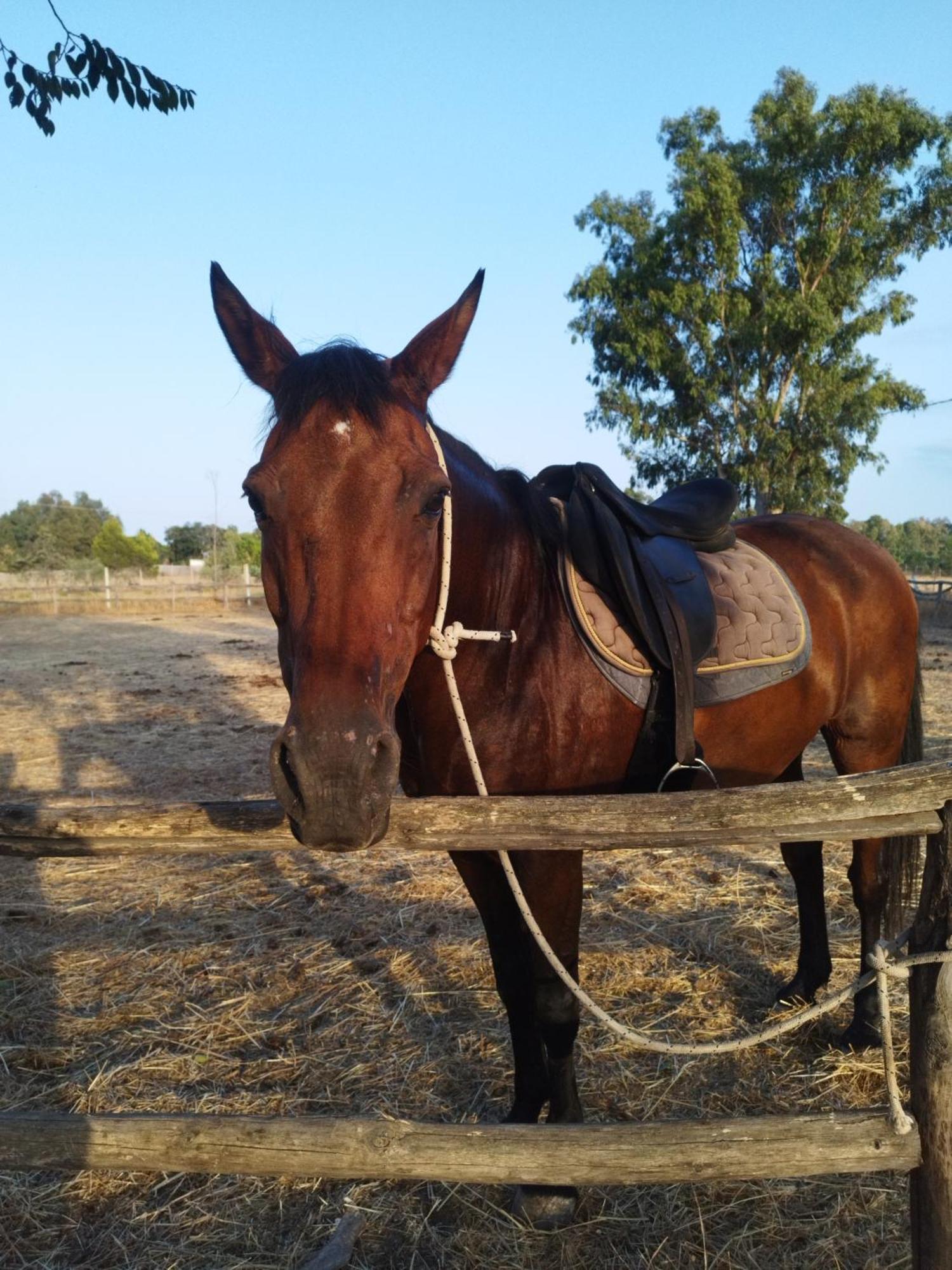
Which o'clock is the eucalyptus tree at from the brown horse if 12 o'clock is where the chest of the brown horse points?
The eucalyptus tree is roughly at 5 o'clock from the brown horse.

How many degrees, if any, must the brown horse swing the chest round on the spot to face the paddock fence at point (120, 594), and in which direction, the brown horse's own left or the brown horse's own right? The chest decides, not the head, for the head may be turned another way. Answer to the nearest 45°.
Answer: approximately 90° to the brown horse's own right

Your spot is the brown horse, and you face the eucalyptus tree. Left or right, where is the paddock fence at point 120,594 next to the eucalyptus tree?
left

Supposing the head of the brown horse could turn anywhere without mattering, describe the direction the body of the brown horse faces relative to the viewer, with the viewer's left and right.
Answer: facing the viewer and to the left of the viewer

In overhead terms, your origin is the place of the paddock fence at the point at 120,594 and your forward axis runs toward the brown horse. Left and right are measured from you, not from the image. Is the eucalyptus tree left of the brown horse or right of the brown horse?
left
